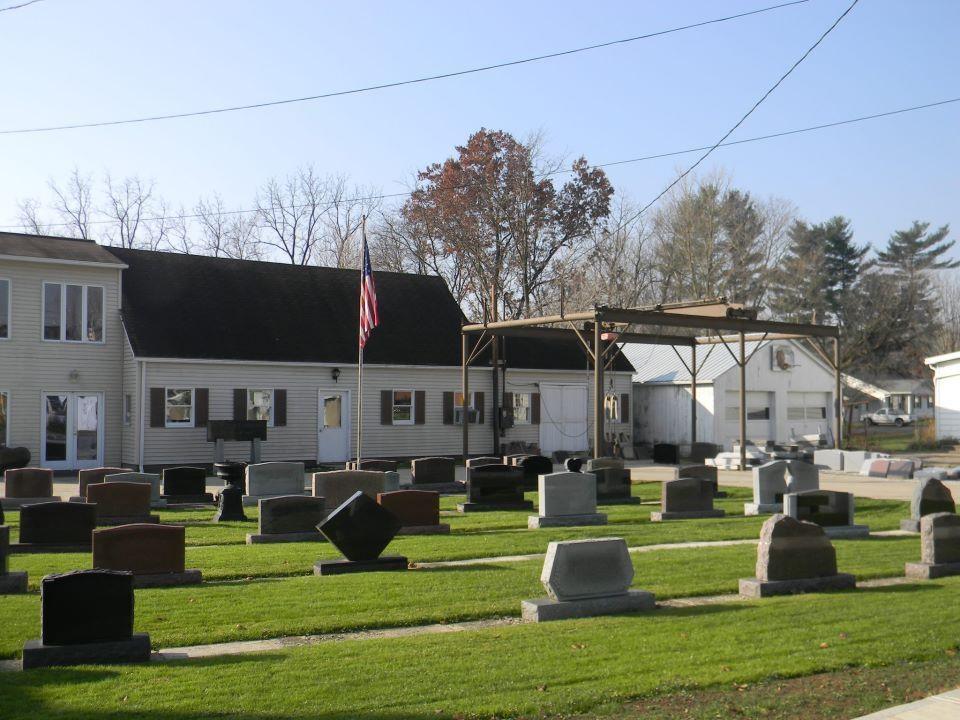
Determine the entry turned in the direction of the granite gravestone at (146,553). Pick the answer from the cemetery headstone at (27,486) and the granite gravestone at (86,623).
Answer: the cemetery headstone

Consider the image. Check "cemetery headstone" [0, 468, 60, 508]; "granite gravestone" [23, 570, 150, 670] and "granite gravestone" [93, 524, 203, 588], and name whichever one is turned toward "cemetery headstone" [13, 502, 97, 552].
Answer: "cemetery headstone" [0, 468, 60, 508]

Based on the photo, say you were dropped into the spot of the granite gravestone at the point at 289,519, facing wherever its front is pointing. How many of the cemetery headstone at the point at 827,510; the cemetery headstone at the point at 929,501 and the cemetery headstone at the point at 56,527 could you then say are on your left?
2

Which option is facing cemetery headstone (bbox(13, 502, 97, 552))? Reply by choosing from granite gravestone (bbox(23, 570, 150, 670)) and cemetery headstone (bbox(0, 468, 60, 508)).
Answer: cemetery headstone (bbox(0, 468, 60, 508))

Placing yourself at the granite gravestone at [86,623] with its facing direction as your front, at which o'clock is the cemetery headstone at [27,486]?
The cemetery headstone is roughly at 6 o'clock from the granite gravestone.

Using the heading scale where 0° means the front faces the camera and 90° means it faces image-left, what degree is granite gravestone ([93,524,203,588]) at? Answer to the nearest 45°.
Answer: approximately 0°

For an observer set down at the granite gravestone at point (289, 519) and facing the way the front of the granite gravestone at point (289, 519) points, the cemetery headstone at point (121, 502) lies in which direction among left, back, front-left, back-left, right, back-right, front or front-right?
back-right

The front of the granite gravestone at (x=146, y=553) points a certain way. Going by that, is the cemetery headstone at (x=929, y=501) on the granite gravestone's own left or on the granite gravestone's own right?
on the granite gravestone's own left

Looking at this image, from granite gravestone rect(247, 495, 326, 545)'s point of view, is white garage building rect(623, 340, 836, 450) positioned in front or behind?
behind

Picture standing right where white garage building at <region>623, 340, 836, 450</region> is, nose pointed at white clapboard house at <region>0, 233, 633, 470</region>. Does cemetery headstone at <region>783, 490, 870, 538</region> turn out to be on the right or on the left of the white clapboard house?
left
